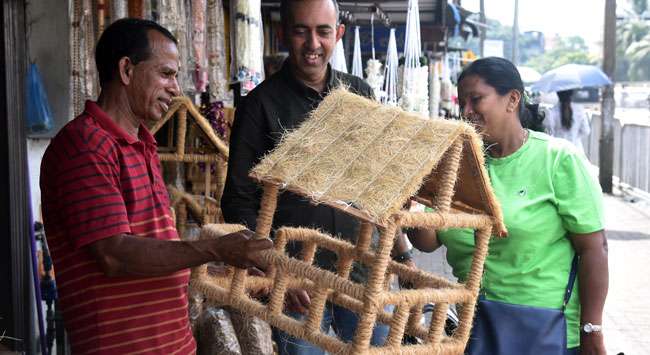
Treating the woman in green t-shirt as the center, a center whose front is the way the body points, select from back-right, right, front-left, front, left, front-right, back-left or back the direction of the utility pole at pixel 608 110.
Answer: back-right

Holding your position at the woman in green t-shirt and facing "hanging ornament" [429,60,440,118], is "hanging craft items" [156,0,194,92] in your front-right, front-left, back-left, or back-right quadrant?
front-left

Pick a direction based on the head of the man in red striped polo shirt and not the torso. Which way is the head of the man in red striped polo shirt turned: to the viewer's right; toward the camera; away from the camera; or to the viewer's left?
to the viewer's right

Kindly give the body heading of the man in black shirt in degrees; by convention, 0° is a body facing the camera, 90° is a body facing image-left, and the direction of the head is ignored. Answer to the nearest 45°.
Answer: approximately 0°

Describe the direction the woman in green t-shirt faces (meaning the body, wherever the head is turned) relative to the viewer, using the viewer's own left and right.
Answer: facing the viewer and to the left of the viewer

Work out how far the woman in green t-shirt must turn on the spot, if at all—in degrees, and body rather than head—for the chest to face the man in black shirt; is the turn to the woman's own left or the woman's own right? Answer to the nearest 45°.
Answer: approximately 45° to the woman's own right

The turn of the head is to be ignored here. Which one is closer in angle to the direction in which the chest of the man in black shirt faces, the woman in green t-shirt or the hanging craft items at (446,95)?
the woman in green t-shirt

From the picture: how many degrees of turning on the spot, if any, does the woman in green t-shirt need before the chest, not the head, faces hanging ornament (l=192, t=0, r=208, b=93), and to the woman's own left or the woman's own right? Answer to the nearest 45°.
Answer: approximately 90° to the woman's own right
